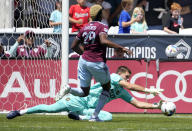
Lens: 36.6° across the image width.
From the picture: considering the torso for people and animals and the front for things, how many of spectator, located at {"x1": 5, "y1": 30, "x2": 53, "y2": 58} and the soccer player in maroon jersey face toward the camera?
1

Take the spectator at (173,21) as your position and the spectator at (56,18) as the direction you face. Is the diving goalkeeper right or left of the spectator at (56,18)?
left

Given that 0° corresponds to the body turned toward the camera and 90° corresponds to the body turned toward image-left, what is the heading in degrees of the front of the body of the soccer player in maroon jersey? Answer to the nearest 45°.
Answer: approximately 225°

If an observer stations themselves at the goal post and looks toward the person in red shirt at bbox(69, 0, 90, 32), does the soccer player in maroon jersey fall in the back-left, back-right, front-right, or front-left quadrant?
back-right

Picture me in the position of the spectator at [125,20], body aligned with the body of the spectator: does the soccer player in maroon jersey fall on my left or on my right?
on my right
